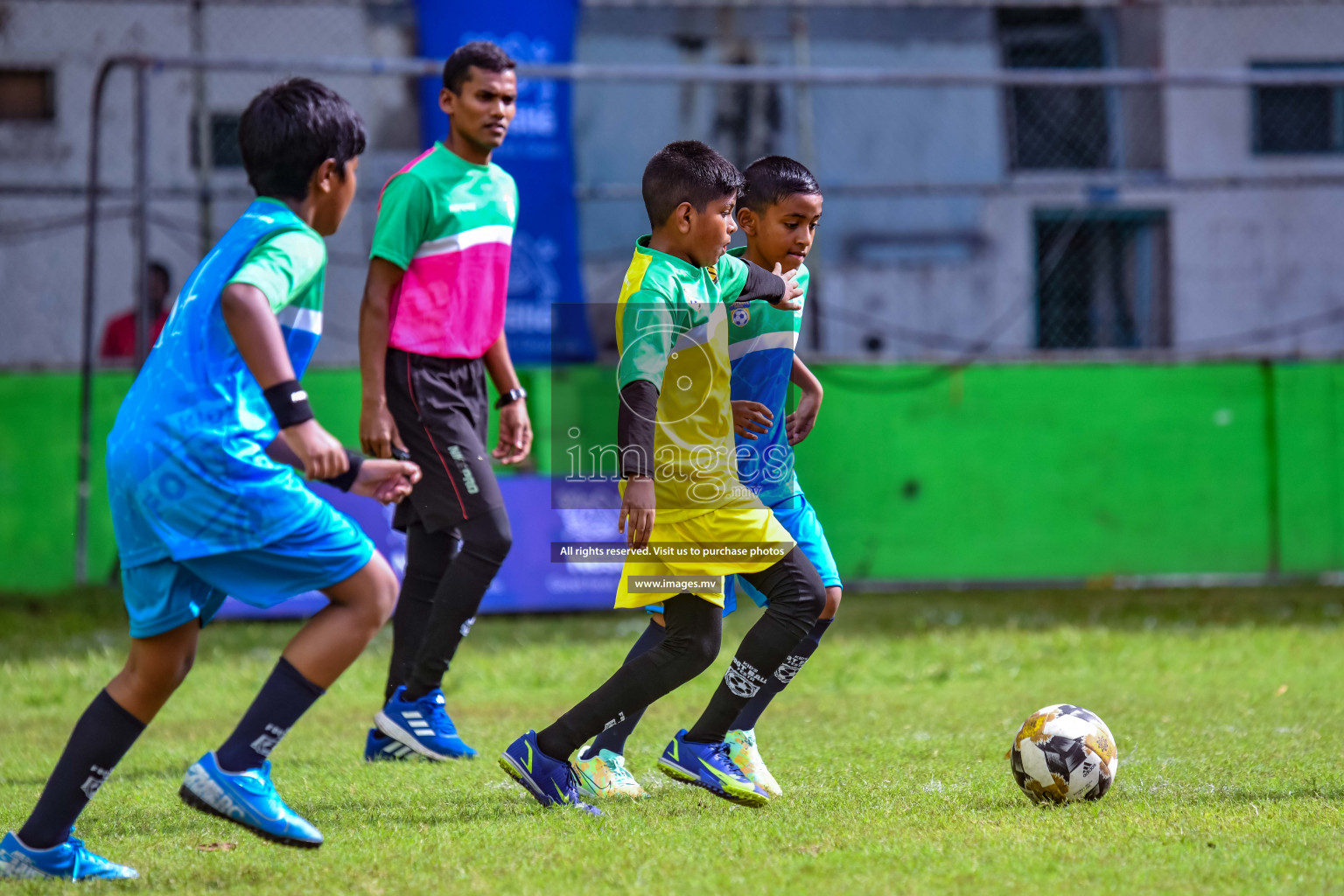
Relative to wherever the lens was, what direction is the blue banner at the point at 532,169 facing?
facing the viewer

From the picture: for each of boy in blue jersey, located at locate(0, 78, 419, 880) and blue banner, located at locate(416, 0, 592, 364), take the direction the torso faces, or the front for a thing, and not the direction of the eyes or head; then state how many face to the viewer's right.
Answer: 1

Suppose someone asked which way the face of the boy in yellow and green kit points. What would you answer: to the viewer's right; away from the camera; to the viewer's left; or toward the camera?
to the viewer's right

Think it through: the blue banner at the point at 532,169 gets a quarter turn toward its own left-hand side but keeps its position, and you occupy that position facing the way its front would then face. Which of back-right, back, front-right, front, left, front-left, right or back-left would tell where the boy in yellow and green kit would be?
right

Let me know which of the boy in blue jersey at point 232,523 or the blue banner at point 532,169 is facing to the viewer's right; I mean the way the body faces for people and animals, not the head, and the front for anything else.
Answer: the boy in blue jersey

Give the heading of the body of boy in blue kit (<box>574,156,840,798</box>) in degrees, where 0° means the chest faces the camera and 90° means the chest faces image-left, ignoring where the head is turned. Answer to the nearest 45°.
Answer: approximately 315°

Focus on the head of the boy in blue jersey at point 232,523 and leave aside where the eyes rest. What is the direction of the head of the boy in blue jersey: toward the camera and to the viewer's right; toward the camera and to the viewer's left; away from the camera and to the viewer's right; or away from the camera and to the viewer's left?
away from the camera and to the viewer's right

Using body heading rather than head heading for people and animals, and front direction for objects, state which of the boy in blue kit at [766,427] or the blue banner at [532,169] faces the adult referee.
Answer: the blue banner

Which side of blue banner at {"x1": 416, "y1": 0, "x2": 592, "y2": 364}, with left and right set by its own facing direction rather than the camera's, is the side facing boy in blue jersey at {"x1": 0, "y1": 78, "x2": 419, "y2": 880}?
front

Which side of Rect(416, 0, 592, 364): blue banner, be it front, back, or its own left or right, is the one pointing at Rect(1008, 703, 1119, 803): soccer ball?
front

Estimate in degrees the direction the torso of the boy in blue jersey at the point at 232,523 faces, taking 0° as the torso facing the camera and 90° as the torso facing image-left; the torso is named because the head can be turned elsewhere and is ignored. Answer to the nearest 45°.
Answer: approximately 270°
